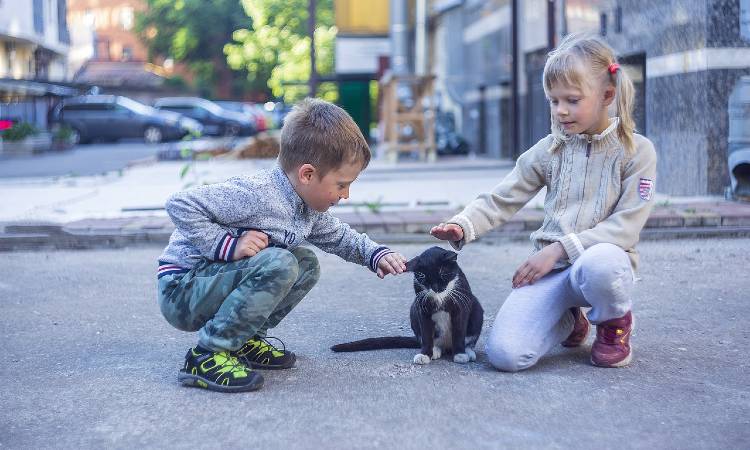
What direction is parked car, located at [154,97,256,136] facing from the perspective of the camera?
to the viewer's right

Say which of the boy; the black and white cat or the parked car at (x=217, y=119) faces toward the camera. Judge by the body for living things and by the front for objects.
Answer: the black and white cat

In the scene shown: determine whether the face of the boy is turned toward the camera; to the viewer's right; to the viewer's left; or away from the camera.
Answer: to the viewer's right

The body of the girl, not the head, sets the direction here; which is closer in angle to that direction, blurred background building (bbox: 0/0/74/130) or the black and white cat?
the black and white cat

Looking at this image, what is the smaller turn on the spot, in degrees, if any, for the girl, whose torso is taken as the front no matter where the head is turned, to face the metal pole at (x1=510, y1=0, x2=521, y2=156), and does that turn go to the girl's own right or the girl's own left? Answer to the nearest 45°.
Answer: approximately 135° to the girl's own right

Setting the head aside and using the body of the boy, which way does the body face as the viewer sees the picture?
to the viewer's right

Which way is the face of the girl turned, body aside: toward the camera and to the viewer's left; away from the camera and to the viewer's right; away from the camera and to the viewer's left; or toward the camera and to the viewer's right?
toward the camera and to the viewer's left

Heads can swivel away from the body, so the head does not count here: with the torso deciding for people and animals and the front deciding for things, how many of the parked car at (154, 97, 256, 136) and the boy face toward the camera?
0

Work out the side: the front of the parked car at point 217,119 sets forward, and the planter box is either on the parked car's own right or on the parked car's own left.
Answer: on the parked car's own right

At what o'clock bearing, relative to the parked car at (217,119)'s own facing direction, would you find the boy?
The boy is roughly at 3 o'clock from the parked car.

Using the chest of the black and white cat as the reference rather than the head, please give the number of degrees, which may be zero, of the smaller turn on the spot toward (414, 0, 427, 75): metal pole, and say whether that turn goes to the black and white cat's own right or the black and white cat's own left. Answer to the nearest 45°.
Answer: approximately 180°

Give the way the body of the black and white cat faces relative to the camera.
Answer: toward the camera

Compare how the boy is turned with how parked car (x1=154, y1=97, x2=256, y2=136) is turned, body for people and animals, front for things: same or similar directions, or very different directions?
same or similar directions
